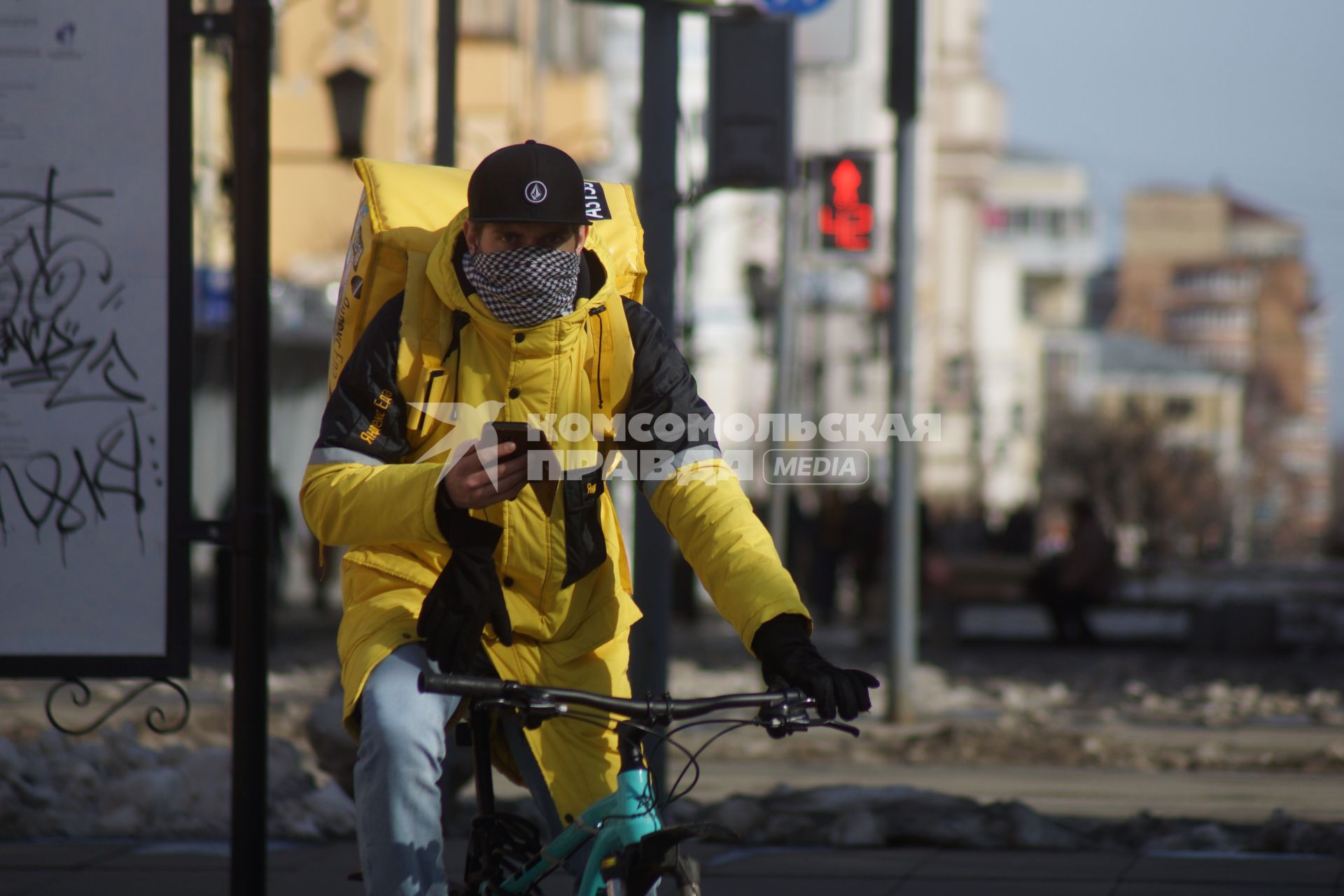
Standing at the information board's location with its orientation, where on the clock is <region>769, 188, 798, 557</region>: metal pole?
The metal pole is roughly at 7 o'clock from the information board.

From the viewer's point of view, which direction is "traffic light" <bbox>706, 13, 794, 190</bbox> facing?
away from the camera

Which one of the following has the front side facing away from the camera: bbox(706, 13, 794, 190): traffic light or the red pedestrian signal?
the traffic light

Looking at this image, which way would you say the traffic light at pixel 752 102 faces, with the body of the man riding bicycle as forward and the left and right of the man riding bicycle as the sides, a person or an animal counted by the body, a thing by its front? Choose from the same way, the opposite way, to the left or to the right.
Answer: the opposite way

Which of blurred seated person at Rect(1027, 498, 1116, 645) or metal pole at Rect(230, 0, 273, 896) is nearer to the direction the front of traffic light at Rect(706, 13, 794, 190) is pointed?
the blurred seated person

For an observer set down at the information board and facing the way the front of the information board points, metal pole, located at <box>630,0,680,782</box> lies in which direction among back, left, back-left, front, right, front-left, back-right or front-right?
back-left

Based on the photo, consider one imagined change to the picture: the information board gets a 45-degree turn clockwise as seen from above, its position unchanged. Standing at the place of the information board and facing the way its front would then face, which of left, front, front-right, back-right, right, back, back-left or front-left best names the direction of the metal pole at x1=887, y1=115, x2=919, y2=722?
back

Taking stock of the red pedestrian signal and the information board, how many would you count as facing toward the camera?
2

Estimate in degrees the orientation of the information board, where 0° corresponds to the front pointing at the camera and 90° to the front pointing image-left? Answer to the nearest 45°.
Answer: approximately 0°

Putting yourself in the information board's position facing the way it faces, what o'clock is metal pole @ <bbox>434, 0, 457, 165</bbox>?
The metal pole is roughly at 7 o'clock from the information board.
